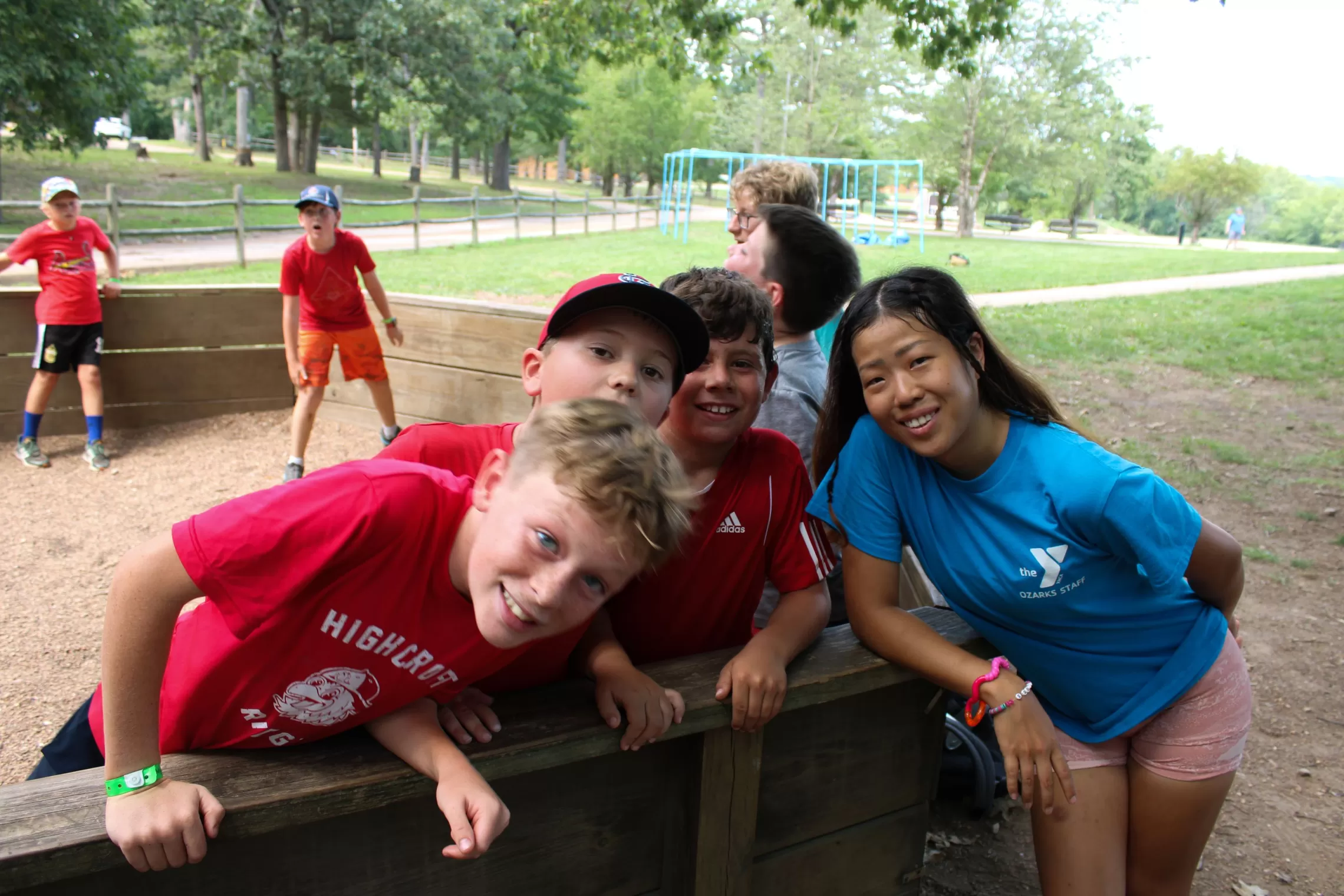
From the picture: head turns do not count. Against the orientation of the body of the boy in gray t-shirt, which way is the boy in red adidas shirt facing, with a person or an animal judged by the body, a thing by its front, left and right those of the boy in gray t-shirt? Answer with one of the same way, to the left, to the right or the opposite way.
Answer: to the left

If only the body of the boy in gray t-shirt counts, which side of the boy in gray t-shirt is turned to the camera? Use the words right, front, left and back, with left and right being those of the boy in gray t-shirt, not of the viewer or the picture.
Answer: left

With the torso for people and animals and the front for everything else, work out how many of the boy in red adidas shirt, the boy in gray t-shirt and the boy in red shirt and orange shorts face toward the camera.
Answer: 2

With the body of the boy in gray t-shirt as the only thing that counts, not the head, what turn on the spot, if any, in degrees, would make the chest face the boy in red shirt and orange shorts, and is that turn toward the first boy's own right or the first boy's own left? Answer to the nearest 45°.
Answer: approximately 45° to the first boy's own right

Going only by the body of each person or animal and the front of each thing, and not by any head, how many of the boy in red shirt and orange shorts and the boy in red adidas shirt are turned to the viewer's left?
0

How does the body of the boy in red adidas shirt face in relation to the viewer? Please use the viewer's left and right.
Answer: facing the viewer

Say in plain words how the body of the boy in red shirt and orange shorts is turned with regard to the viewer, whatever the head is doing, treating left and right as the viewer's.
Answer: facing the viewer

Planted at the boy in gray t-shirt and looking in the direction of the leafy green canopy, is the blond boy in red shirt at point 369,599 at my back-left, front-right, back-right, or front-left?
back-left

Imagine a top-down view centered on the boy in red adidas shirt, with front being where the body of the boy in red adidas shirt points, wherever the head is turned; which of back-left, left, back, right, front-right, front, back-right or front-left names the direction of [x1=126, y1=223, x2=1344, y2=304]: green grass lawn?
back
